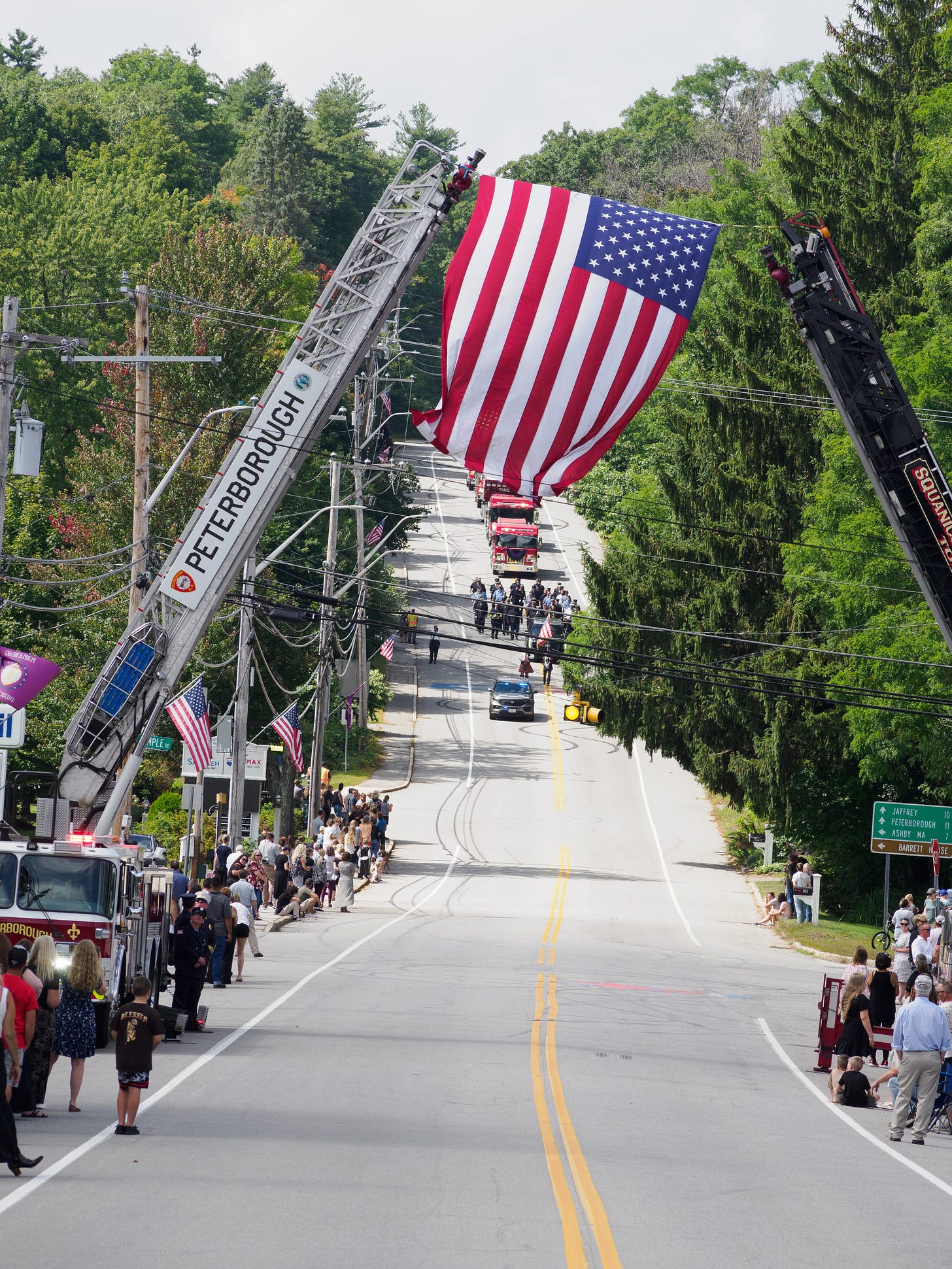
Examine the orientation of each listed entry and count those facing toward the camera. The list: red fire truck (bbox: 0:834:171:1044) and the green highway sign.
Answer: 2

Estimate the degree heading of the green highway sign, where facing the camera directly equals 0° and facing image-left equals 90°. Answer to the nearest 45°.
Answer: approximately 0°

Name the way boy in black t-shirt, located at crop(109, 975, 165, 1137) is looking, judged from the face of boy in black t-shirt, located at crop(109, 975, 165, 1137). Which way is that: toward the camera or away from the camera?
away from the camera

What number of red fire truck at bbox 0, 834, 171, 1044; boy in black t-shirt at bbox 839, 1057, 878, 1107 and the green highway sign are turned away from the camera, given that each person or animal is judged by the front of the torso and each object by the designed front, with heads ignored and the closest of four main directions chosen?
1
